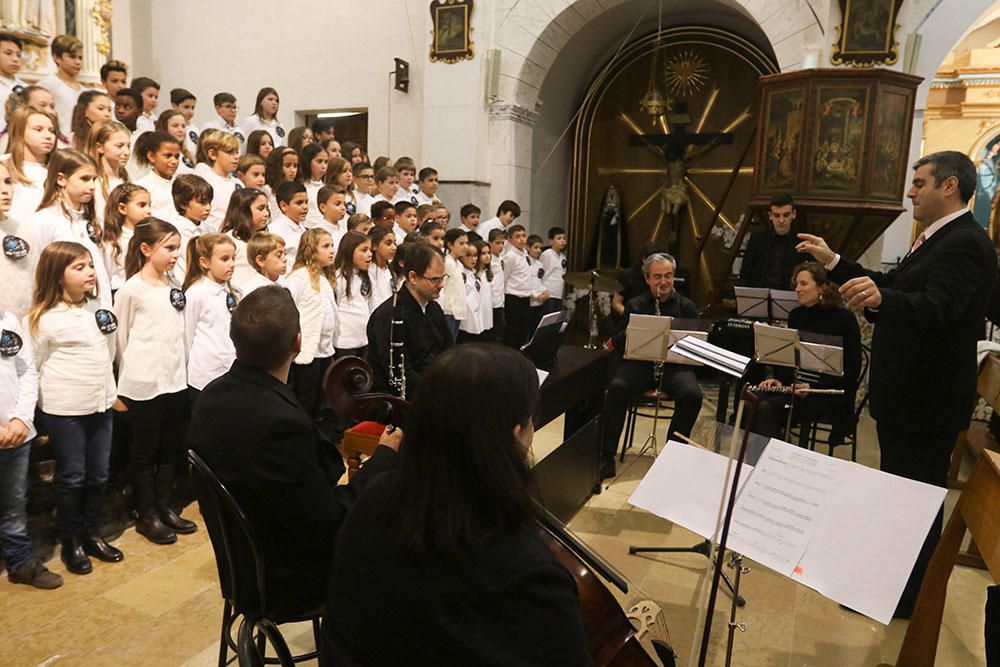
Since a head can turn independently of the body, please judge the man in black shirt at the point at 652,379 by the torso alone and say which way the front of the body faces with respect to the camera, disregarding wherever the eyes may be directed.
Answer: toward the camera

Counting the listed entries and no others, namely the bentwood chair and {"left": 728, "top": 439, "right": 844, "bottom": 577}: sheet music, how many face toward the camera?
1

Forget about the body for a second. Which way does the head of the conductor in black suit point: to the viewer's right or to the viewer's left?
to the viewer's left

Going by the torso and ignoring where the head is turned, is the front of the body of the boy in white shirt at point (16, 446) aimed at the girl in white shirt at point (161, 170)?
no

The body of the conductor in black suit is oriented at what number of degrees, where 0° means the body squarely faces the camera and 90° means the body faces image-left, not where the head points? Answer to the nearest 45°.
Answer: approximately 90°

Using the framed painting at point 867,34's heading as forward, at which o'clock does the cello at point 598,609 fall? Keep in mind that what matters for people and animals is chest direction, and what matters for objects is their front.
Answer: The cello is roughly at 12 o'clock from the framed painting.

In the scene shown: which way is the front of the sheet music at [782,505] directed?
toward the camera

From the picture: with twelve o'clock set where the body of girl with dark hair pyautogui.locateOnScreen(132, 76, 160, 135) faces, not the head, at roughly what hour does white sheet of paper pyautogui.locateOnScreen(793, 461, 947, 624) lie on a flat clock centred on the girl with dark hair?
The white sheet of paper is roughly at 1 o'clock from the girl with dark hair.

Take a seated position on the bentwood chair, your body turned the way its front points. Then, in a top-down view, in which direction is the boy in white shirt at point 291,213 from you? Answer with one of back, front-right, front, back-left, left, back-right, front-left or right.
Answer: front-left

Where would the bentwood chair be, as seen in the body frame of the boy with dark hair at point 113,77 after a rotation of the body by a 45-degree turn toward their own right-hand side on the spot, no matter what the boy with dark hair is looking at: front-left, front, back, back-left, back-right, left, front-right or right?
front

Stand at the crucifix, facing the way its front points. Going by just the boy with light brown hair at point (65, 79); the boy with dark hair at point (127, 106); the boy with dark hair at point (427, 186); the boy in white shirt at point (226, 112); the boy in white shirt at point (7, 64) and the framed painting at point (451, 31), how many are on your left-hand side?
0

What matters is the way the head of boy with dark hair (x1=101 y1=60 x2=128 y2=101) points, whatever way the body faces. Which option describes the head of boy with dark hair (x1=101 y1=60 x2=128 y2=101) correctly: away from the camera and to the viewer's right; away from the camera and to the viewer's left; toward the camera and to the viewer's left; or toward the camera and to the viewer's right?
toward the camera and to the viewer's right

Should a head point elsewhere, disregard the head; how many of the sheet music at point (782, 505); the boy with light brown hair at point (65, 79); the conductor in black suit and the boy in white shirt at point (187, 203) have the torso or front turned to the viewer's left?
1

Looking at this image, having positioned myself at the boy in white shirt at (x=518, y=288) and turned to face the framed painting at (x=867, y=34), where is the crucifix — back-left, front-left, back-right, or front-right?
front-left

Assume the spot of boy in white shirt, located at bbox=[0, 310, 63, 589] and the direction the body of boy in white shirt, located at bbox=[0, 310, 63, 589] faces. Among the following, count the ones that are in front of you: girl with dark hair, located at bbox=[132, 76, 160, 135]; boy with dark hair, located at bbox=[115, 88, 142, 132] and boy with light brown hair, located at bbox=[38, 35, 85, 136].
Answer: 0

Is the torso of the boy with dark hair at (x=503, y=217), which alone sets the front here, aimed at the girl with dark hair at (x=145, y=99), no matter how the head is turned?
no

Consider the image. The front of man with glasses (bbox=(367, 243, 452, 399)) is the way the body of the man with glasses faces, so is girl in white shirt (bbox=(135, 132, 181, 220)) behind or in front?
behind

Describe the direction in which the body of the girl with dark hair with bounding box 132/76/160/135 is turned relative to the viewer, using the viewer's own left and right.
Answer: facing the viewer and to the right of the viewer

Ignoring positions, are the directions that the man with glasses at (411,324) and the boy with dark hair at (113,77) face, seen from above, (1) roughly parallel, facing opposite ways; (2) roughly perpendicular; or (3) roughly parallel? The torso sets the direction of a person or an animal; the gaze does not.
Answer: roughly parallel

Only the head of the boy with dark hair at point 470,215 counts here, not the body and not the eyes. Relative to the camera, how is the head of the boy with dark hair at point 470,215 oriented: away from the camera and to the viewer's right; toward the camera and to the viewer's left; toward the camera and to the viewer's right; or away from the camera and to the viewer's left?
toward the camera and to the viewer's right

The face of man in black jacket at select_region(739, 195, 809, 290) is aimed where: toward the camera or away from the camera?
toward the camera

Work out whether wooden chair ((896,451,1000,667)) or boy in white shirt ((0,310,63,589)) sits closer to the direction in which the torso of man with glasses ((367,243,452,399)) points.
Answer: the wooden chair
